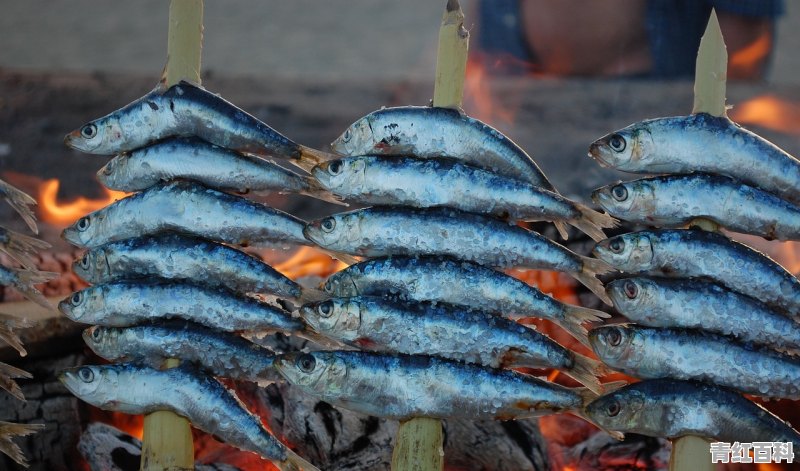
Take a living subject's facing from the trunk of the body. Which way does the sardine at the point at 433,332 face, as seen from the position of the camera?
facing to the left of the viewer

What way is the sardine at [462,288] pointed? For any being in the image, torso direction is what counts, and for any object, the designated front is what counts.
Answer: to the viewer's left

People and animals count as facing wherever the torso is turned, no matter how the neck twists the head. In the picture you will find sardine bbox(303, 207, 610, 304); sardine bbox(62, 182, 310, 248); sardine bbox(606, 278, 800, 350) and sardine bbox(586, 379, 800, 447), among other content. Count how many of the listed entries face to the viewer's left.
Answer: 4

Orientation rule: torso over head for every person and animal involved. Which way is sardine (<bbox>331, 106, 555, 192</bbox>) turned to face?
to the viewer's left

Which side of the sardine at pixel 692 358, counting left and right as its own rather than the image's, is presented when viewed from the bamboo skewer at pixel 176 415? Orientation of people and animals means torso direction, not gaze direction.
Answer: front

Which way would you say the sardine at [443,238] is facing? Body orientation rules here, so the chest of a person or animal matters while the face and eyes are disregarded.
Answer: to the viewer's left

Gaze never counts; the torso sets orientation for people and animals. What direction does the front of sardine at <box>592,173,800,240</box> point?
to the viewer's left

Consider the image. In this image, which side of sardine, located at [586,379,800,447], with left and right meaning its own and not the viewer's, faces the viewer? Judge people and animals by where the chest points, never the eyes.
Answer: left

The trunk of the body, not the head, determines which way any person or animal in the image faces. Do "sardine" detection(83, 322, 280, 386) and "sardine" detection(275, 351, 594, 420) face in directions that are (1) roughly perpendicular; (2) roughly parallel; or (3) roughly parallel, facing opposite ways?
roughly parallel

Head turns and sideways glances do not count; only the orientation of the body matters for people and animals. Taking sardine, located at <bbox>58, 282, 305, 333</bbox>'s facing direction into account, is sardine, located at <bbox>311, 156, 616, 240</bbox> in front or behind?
behind

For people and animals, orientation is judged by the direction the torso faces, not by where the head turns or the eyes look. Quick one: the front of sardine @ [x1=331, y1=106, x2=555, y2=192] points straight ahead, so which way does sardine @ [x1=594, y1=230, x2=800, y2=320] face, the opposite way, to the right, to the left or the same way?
the same way

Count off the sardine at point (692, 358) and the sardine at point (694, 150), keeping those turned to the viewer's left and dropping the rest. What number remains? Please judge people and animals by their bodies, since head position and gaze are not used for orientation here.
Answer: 2

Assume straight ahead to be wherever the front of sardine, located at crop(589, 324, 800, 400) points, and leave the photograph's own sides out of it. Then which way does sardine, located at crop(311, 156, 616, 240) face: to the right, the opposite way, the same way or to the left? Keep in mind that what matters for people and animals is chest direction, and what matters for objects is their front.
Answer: the same way

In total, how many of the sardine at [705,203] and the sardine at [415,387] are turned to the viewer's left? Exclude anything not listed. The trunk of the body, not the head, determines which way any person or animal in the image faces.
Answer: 2

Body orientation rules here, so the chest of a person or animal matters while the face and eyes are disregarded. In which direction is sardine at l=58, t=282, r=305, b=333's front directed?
to the viewer's left

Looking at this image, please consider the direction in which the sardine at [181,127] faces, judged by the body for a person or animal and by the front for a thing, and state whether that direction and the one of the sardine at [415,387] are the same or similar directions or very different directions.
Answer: same or similar directions

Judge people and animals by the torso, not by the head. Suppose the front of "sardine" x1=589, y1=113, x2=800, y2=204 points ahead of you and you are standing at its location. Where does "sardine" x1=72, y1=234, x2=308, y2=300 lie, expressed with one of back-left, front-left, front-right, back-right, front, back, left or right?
front

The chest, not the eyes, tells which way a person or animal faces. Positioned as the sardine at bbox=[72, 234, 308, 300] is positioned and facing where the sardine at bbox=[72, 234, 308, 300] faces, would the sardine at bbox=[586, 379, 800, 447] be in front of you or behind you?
behind

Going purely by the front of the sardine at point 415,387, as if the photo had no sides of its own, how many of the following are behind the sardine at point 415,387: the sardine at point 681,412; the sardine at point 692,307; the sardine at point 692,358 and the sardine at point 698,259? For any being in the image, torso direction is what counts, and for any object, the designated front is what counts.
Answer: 4
